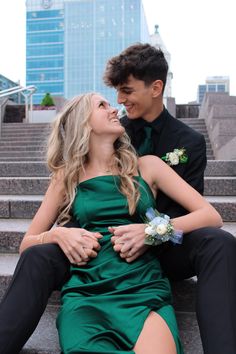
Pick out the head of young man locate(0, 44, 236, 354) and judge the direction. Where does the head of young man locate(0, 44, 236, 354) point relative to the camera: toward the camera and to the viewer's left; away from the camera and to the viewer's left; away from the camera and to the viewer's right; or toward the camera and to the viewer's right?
toward the camera and to the viewer's left

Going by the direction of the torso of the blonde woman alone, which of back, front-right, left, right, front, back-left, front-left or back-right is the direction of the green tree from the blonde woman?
back

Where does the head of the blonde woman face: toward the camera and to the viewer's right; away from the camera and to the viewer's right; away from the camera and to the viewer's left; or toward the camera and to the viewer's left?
toward the camera and to the viewer's right

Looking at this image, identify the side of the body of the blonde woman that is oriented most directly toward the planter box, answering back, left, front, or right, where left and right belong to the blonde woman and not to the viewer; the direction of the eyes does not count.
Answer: back

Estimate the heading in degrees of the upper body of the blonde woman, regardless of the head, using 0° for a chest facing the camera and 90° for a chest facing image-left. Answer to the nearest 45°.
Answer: approximately 0°
